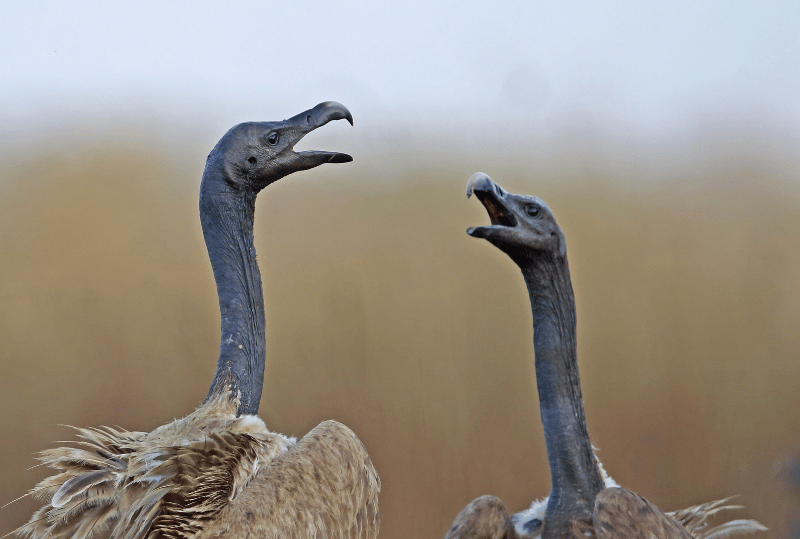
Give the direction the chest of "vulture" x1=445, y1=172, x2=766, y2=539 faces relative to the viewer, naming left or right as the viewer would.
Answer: facing the viewer and to the left of the viewer

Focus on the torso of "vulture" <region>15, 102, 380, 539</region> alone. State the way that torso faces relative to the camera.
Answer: to the viewer's right

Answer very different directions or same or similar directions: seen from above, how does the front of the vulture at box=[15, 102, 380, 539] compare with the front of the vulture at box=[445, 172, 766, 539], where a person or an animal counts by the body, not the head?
very different directions

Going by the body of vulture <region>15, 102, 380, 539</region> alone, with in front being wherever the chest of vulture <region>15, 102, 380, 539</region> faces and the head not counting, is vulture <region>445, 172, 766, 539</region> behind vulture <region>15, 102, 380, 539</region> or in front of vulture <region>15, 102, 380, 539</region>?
in front

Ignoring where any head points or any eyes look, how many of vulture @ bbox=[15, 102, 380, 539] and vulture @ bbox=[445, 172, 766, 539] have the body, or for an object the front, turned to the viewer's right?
1

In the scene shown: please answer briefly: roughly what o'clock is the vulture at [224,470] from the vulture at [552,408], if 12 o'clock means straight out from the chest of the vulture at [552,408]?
the vulture at [224,470] is roughly at 12 o'clock from the vulture at [552,408].
